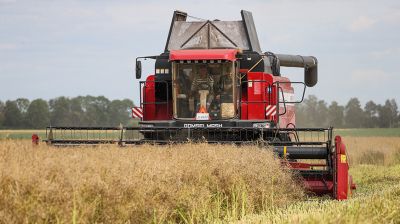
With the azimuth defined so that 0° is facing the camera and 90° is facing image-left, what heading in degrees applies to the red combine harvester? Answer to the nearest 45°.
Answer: approximately 0°
